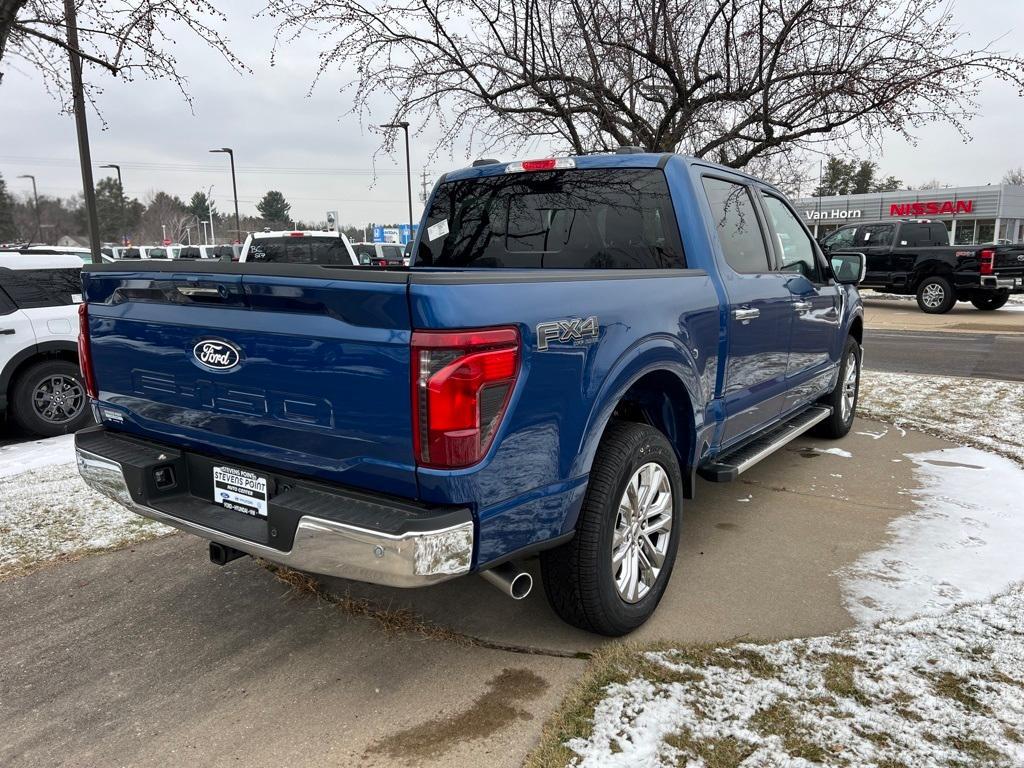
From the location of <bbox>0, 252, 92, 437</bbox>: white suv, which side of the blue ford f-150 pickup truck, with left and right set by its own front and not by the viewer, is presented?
left

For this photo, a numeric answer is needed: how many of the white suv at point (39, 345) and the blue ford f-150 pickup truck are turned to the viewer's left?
1

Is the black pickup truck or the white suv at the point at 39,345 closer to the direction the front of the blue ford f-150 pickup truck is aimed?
the black pickup truck

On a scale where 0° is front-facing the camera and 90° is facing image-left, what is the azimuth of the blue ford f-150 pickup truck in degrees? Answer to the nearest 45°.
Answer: approximately 225°

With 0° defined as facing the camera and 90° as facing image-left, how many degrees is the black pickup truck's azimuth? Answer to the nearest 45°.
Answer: approximately 135°

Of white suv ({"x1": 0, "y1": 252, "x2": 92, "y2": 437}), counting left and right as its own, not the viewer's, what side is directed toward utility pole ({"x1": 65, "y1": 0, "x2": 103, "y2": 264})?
right

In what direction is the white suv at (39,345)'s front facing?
to the viewer's left

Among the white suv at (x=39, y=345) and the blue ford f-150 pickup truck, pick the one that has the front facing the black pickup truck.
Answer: the blue ford f-150 pickup truck

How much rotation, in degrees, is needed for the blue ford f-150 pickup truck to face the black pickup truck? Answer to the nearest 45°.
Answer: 0° — it already faces it
